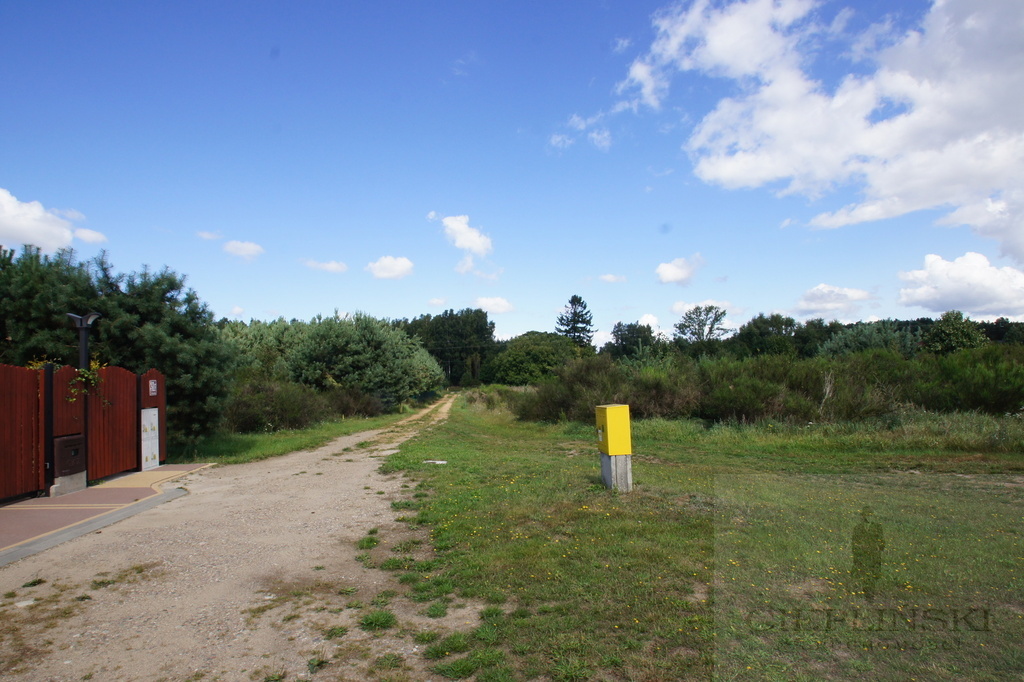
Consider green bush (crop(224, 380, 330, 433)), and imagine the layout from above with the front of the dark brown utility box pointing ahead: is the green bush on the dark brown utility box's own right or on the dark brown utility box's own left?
on the dark brown utility box's own left

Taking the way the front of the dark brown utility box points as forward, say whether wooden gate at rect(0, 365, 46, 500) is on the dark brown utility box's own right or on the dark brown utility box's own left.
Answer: on the dark brown utility box's own right

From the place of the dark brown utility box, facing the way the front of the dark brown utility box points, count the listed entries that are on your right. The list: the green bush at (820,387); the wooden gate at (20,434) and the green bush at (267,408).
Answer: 1

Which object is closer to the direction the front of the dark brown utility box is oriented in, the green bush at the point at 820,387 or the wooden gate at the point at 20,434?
the green bush

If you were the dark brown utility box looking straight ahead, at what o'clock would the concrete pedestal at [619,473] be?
The concrete pedestal is roughly at 12 o'clock from the dark brown utility box.

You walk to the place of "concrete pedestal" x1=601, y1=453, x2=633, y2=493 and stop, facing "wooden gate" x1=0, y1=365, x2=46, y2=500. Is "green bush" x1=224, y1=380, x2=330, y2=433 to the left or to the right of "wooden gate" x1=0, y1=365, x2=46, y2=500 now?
right

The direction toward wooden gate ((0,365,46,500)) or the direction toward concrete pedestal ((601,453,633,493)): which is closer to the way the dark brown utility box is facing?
the concrete pedestal

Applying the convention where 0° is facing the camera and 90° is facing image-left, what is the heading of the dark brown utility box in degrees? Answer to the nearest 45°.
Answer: approximately 315°

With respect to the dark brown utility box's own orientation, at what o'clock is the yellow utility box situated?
The yellow utility box is roughly at 12 o'clock from the dark brown utility box.
